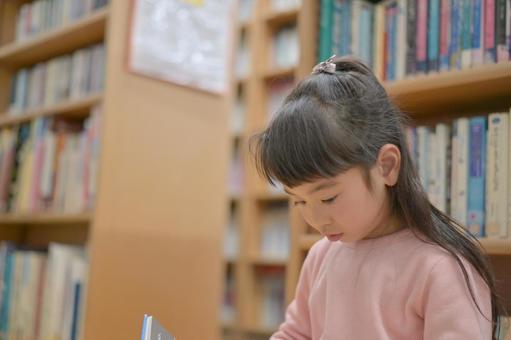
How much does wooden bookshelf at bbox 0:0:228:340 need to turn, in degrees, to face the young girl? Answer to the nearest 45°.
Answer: approximately 45° to its left

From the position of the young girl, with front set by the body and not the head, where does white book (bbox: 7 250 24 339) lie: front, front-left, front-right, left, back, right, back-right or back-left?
right

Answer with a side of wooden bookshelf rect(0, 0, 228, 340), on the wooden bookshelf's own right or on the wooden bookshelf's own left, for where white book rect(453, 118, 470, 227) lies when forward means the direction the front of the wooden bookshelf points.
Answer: on the wooden bookshelf's own left

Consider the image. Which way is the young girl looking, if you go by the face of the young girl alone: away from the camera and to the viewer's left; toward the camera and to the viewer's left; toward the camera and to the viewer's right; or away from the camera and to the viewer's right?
toward the camera and to the viewer's left
